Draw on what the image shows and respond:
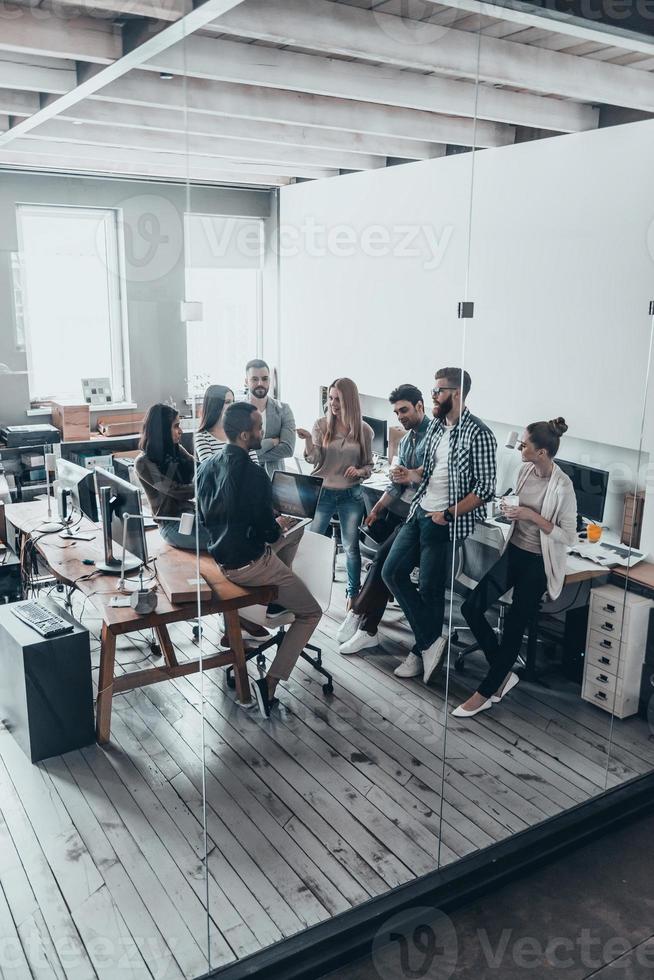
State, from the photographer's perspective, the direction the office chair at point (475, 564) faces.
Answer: facing away from the viewer and to the right of the viewer

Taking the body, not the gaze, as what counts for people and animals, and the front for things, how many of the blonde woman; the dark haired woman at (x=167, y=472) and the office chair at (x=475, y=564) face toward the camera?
1

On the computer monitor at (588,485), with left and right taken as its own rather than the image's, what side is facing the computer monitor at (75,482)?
front

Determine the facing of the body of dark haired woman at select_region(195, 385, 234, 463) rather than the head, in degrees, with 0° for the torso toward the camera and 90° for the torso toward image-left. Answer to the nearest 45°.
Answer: approximately 315°

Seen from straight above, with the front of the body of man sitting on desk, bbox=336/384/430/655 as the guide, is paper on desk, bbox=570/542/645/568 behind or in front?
behind

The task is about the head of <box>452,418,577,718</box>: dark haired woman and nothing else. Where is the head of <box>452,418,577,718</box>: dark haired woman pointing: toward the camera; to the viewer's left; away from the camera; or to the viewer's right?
to the viewer's left

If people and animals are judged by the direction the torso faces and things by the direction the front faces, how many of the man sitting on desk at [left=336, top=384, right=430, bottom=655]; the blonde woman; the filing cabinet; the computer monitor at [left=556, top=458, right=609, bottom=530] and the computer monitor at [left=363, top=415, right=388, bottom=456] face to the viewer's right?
0

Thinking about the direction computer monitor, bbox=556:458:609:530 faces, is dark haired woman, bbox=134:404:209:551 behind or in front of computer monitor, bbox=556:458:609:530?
in front
